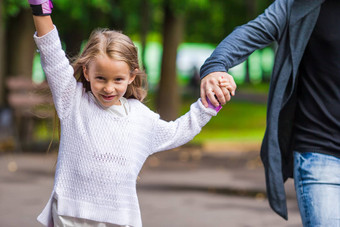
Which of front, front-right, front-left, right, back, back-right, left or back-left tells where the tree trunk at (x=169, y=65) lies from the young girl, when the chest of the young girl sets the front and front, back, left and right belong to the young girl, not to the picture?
back

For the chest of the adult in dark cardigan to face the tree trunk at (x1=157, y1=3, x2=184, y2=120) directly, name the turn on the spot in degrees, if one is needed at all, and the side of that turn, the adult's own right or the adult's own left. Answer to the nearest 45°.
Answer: approximately 180°

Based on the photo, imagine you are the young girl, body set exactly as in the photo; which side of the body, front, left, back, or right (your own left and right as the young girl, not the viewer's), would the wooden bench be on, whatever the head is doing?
back

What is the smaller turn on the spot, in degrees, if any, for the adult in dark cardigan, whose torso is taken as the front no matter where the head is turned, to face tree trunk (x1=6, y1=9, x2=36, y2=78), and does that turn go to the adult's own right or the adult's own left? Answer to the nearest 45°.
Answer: approximately 135° to the adult's own right

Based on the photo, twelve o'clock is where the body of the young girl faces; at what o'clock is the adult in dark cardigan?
The adult in dark cardigan is roughly at 9 o'clock from the young girl.

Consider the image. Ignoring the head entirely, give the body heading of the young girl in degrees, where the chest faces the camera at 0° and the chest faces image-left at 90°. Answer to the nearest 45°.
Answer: approximately 0°

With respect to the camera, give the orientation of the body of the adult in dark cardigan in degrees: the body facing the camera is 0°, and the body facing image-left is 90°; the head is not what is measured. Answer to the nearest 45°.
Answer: approximately 0°

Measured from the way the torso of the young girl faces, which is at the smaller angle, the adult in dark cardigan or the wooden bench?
the adult in dark cardigan

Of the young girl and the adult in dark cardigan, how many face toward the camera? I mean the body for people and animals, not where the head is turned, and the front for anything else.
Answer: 2
